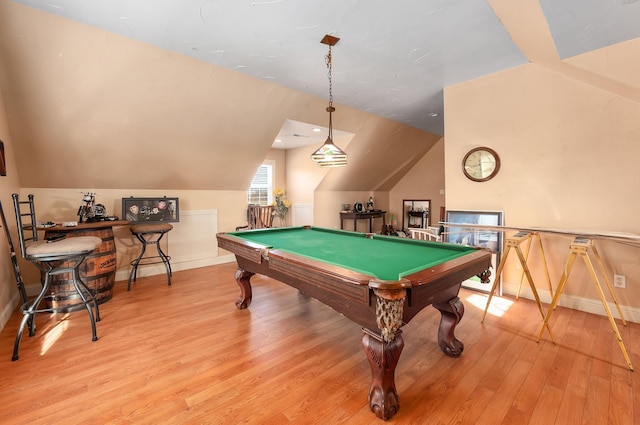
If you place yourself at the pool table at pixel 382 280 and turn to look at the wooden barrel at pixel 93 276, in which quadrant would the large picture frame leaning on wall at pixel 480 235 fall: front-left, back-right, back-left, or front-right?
back-right

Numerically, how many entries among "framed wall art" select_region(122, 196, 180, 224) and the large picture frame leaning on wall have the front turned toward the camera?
2

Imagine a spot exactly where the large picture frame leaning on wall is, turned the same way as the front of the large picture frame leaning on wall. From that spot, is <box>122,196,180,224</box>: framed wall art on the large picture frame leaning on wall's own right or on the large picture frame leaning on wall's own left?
on the large picture frame leaning on wall's own right

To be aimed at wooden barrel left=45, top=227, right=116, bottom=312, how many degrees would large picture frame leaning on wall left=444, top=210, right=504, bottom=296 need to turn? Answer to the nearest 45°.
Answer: approximately 45° to its right

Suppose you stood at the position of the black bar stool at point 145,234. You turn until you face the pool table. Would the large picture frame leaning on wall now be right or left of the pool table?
left

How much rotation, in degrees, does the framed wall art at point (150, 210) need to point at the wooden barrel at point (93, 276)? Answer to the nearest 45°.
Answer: approximately 45° to its right

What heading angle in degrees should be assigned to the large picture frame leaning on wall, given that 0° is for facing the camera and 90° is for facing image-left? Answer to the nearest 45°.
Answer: approximately 0°
